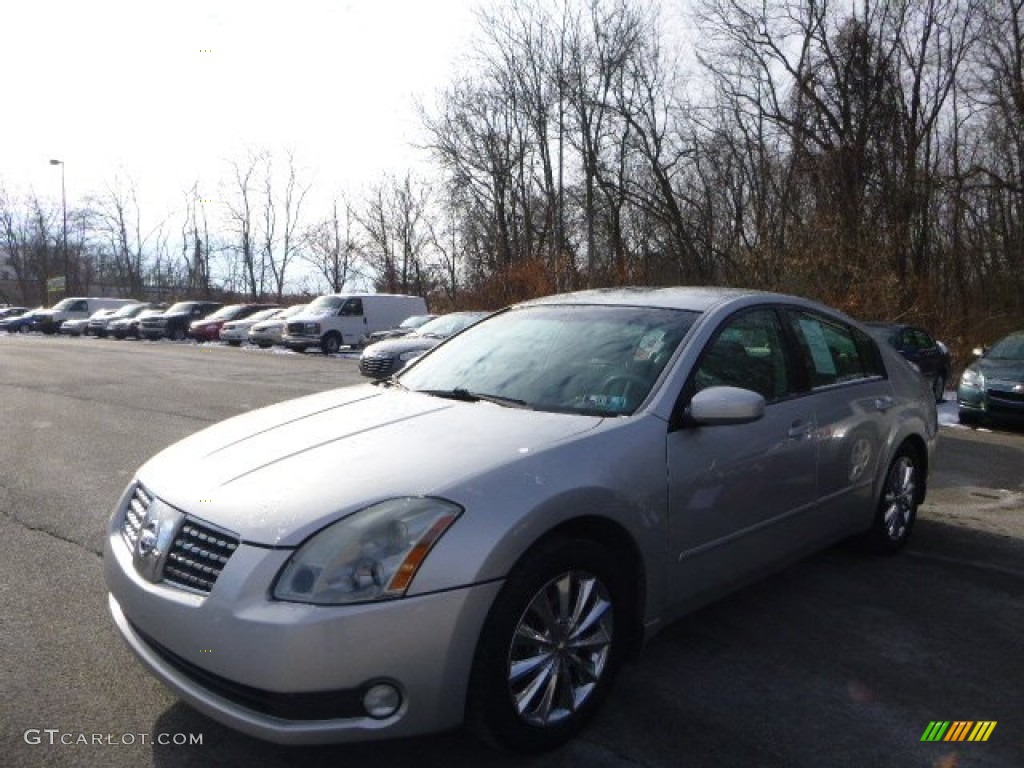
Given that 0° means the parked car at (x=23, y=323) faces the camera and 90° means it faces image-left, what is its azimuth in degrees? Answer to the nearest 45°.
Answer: approximately 45°

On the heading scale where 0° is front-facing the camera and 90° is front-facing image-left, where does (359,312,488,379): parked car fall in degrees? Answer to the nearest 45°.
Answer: approximately 45°

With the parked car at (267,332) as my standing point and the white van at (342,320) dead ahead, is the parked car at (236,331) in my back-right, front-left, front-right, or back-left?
back-left

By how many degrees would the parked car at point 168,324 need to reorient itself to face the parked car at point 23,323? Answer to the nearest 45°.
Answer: approximately 90° to its right

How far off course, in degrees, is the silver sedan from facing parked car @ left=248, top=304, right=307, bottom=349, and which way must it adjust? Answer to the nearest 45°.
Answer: approximately 135° to its right

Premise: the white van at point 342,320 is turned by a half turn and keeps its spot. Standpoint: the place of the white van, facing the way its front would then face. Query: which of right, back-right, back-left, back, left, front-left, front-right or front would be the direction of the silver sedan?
back-right

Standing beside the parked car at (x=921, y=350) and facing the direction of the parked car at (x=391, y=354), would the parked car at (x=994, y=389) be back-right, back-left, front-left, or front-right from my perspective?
back-left

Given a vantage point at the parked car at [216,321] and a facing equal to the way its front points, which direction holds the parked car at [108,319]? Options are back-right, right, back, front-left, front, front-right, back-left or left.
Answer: right

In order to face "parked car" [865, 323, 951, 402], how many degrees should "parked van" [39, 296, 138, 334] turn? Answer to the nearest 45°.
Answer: approximately 45° to its left

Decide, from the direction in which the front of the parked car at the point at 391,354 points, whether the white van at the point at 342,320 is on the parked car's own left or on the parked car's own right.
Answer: on the parked car's own right

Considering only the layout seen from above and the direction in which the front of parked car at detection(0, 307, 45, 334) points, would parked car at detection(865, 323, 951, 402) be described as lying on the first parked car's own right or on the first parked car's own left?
on the first parked car's own left

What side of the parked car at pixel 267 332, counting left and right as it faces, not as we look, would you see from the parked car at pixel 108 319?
right
